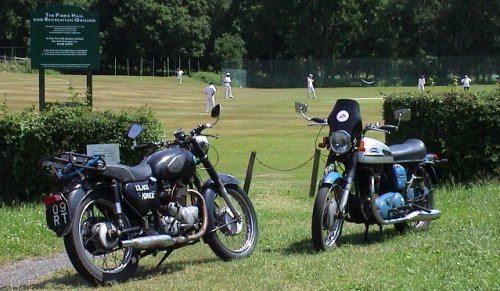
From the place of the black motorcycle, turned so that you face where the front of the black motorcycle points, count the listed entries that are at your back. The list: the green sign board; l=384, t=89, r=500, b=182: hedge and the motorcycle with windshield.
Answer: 0

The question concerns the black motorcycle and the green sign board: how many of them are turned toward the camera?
1

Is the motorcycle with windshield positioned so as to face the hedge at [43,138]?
no

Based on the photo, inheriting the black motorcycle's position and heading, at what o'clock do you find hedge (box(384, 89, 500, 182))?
The hedge is roughly at 12 o'clock from the black motorcycle.

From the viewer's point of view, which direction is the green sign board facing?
toward the camera

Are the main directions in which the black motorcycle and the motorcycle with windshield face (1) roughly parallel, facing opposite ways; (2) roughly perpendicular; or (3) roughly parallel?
roughly parallel, facing opposite ways

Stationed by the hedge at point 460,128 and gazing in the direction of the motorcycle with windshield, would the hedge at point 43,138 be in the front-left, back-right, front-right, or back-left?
front-right

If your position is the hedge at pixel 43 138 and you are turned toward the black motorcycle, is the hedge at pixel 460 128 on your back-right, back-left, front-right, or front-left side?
front-left

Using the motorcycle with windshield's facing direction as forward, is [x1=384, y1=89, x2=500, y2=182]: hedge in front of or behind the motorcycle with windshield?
behind

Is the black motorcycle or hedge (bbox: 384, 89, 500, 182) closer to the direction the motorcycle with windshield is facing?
the black motorcycle

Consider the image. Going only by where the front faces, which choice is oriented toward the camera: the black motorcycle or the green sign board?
the green sign board

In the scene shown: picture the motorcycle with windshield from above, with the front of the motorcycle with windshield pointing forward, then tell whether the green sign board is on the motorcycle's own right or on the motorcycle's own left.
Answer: on the motorcycle's own right

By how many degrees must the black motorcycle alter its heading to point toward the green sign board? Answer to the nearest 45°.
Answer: approximately 45° to its left

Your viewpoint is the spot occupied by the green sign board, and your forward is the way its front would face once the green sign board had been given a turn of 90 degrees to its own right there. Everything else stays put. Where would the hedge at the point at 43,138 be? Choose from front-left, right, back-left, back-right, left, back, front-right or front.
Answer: left

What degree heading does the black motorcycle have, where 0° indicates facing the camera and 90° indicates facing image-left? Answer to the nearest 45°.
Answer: approximately 225°
